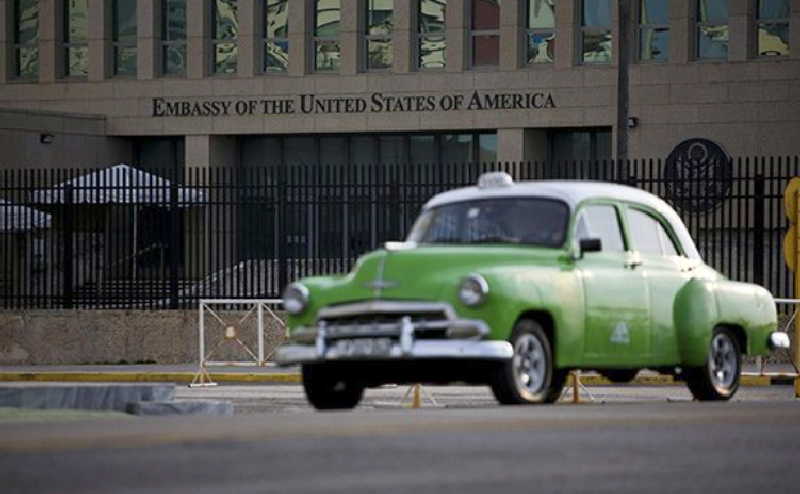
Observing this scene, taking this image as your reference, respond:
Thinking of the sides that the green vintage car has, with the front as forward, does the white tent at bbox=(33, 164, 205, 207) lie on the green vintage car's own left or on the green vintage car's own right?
on the green vintage car's own right

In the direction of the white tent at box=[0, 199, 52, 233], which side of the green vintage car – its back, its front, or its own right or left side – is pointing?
right

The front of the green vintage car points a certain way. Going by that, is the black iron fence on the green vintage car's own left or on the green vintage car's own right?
on the green vintage car's own right

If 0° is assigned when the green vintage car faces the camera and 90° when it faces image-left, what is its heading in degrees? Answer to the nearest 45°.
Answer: approximately 45°
